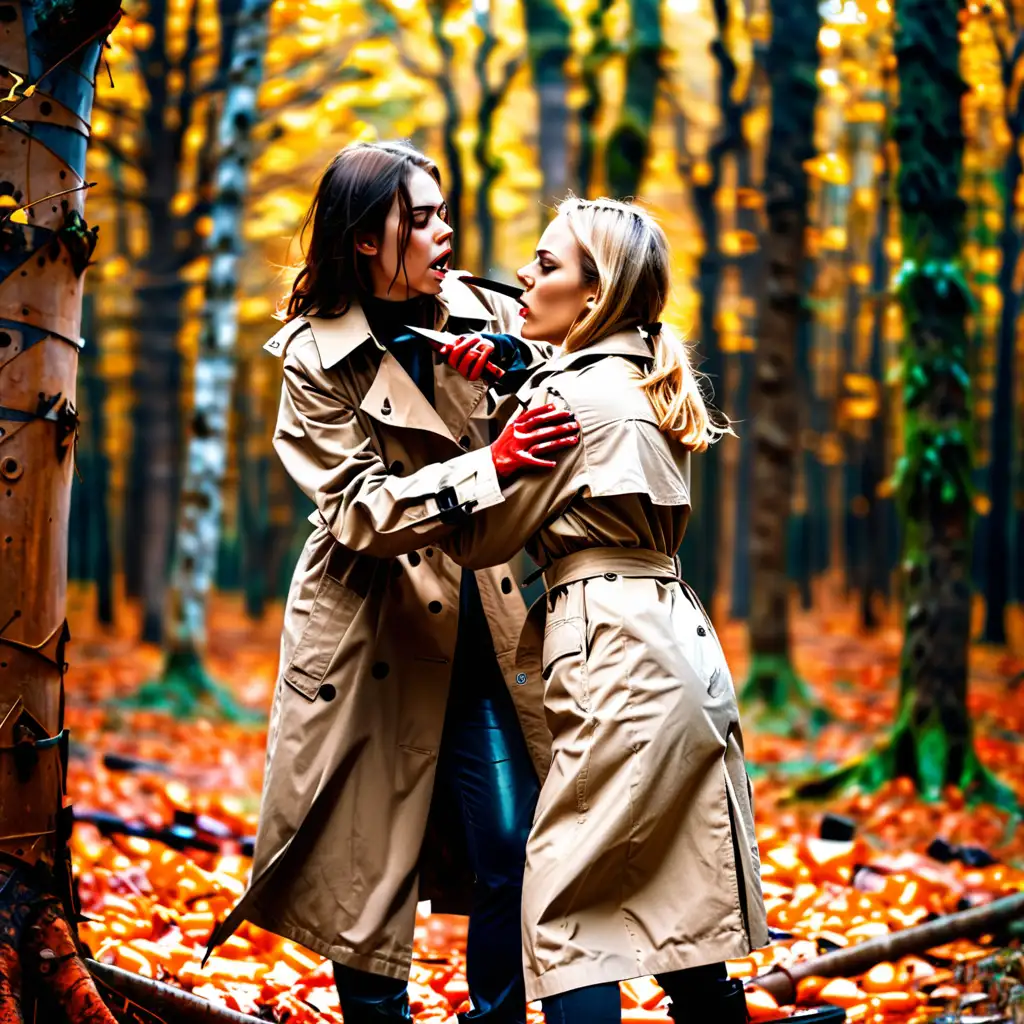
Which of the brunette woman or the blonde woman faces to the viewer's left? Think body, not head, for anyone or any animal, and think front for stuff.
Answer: the blonde woman

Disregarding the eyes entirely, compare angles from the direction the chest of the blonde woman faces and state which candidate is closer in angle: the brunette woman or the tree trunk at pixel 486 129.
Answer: the brunette woman

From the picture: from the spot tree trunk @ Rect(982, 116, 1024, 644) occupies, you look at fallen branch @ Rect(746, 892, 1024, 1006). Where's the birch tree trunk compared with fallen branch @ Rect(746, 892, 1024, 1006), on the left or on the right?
right

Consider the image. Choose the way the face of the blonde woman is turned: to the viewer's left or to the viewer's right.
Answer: to the viewer's left

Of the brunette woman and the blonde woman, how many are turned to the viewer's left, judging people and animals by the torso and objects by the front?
1

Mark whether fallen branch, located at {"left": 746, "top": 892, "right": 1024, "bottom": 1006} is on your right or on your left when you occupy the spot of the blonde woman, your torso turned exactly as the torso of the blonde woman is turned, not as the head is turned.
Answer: on your right

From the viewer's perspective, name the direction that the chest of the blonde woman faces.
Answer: to the viewer's left

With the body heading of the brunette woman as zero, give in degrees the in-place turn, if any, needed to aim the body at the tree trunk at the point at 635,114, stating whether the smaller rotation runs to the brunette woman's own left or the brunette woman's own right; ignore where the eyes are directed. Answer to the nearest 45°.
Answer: approximately 135° to the brunette woman's own left

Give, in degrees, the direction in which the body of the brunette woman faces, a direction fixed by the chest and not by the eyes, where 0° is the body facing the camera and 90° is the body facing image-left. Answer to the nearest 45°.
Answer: approximately 315°
